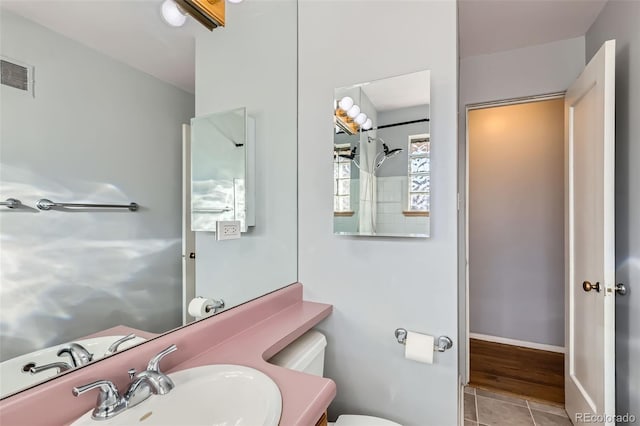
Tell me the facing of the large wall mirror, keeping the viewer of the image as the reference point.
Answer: facing the viewer and to the right of the viewer

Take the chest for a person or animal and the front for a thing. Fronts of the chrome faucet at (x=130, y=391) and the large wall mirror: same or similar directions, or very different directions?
same or similar directions

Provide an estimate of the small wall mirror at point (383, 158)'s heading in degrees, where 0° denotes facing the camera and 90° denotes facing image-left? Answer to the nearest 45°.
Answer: approximately 45°

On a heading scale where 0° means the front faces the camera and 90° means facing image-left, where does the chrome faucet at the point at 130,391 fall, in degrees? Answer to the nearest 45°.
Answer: approximately 315°

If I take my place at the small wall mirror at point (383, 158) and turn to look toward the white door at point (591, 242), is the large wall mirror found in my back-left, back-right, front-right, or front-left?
back-right

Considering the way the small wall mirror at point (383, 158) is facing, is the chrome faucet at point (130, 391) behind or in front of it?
in front

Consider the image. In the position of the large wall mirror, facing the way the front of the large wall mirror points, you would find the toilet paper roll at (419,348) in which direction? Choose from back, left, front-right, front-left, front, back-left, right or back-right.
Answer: front-left
